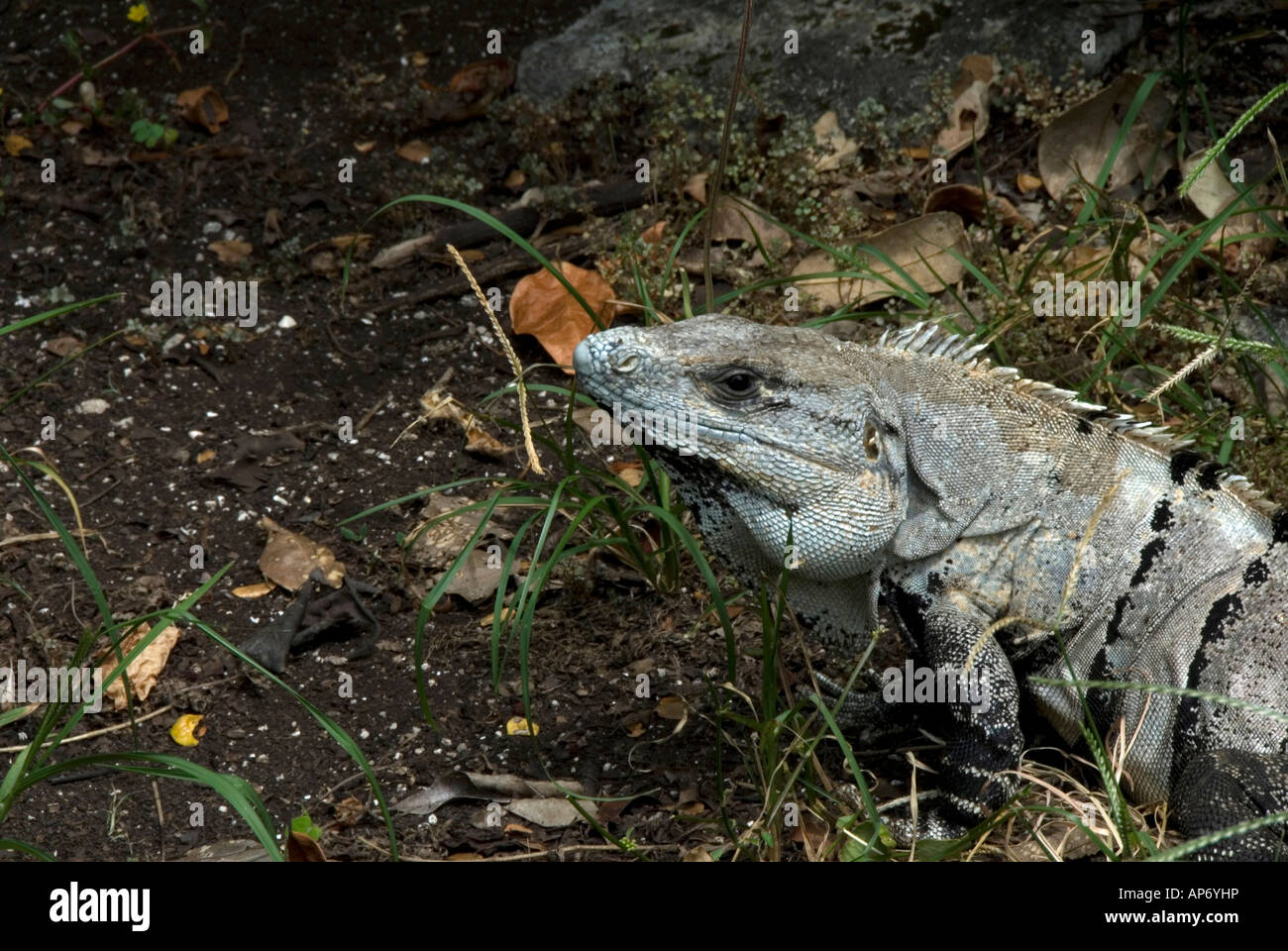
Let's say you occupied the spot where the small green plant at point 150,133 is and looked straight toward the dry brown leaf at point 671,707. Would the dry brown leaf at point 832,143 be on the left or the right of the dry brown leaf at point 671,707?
left

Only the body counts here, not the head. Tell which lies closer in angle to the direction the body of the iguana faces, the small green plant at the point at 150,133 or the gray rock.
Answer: the small green plant

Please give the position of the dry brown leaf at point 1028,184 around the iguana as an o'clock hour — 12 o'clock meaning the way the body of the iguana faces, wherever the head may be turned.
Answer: The dry brown leaf is roughly at 3 o'clock from the iguana.

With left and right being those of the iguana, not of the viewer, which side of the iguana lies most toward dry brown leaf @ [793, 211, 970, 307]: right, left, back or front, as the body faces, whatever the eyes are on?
right

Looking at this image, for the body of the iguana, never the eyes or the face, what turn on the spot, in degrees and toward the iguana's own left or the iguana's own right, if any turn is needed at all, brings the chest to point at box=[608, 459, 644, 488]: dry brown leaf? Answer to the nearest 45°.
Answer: approximately 45° to the iguana's own right

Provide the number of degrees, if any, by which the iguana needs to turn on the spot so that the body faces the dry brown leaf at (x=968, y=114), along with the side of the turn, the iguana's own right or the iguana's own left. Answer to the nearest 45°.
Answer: approximately 90° to the iguana's own right

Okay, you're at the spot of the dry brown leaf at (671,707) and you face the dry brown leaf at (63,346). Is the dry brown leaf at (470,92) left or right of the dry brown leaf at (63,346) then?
right

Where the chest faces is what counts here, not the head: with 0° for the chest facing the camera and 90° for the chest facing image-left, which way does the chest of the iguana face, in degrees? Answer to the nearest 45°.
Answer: approximately 90°
